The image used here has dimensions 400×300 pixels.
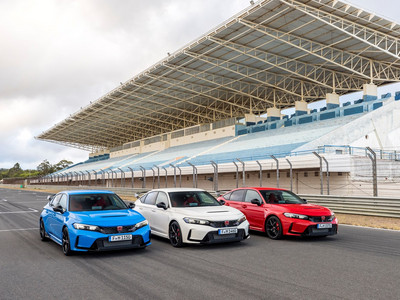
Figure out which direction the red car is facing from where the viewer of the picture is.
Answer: facing the viewer and to the right of the viewer

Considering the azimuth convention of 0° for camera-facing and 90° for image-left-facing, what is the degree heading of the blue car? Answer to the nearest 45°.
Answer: approximately 315°

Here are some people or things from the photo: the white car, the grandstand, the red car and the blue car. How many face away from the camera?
0

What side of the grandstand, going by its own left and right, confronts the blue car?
front

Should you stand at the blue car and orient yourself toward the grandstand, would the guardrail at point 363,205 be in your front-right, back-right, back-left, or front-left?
front-right

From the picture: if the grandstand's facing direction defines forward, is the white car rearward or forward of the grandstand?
forward

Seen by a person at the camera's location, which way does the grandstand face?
facing the viewer and to the left of the viewer

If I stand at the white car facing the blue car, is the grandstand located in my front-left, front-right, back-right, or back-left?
back-right

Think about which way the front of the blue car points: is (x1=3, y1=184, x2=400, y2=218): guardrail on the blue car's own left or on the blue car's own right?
on the blue car's own left

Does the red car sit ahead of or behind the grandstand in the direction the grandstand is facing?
ahead

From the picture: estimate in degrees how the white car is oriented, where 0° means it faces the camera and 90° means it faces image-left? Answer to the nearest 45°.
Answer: approximately 315°
